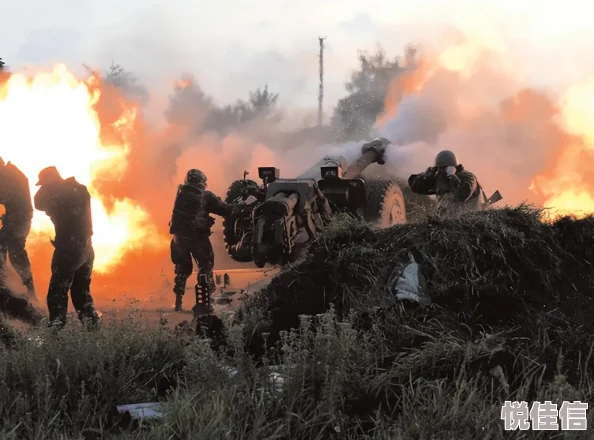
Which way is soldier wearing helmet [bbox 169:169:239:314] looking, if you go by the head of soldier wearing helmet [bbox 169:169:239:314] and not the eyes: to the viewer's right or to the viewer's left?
to the viewer's right

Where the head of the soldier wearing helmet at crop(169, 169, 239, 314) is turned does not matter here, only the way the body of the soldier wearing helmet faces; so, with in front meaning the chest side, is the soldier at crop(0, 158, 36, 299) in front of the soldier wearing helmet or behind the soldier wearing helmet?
behind

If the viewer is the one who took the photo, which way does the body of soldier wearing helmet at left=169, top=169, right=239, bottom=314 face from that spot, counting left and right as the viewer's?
facing away from the viewer and to the right of the viewer

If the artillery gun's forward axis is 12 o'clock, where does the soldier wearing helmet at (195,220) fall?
The soldier wearing helmet is roughly at 8 o'clock from the artillery gun.

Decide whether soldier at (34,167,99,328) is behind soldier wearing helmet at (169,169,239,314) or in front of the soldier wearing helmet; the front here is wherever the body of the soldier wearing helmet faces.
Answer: behind

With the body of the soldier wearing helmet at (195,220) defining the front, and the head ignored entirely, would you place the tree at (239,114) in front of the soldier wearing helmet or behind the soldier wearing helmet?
in front

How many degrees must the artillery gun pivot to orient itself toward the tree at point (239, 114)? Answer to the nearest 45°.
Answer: approximately 45° to its left

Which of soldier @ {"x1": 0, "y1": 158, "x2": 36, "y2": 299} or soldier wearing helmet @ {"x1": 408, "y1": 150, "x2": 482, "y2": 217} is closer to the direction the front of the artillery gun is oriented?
the soldier wearing helmet

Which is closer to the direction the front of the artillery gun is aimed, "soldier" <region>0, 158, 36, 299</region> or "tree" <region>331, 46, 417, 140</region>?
the tree

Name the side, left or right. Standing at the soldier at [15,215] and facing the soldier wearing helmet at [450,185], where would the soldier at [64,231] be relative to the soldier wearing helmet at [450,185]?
right

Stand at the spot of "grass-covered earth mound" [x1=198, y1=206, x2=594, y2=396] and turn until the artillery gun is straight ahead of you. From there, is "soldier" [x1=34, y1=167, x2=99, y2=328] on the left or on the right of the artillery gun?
left
